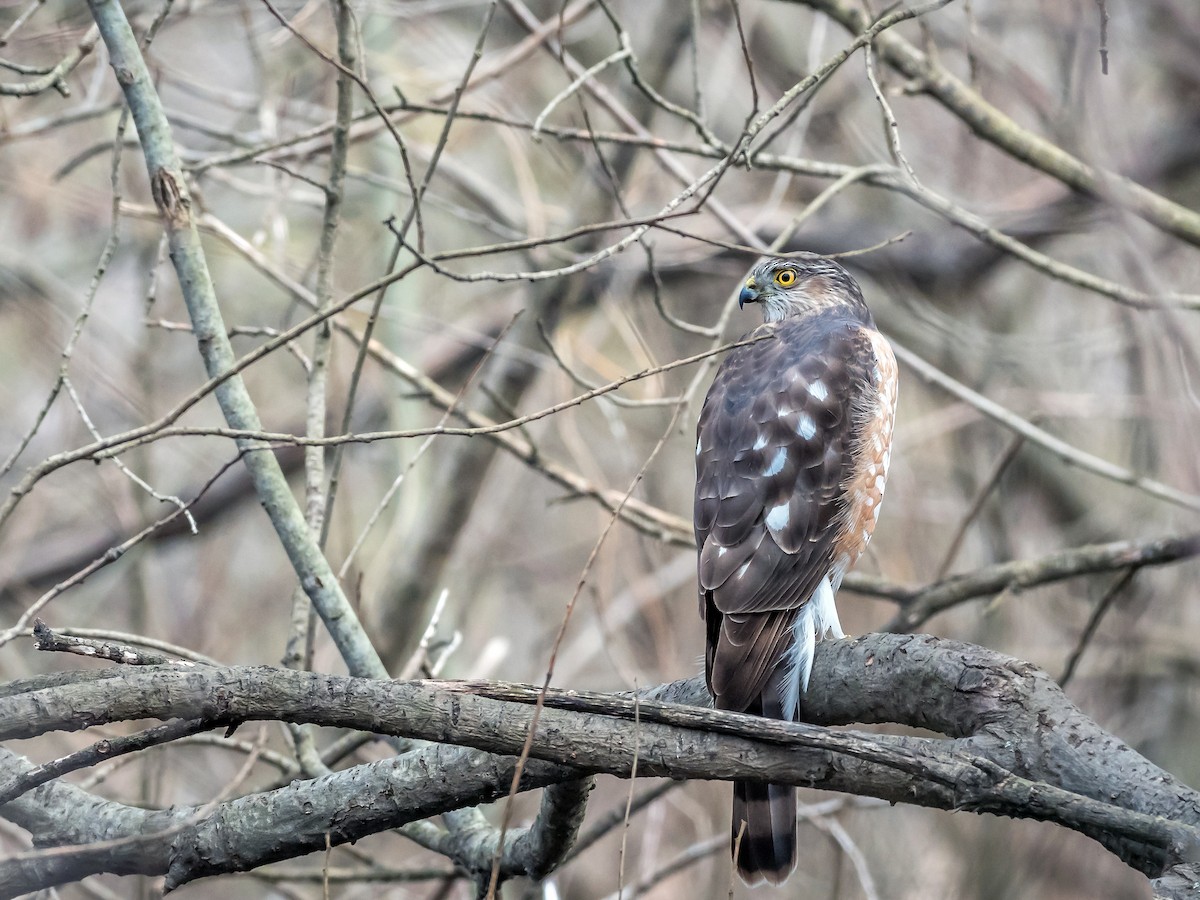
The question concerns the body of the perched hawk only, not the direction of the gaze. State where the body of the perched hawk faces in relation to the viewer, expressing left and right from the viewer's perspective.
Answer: facing away from the viewer and to the right of the viewer
